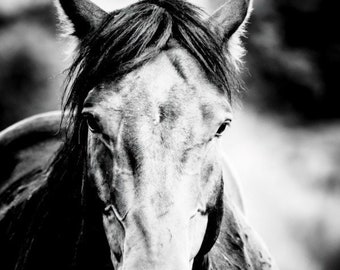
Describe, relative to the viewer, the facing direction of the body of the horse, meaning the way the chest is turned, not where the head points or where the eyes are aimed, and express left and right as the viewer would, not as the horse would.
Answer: facing the viewer and to the right of the viewer
